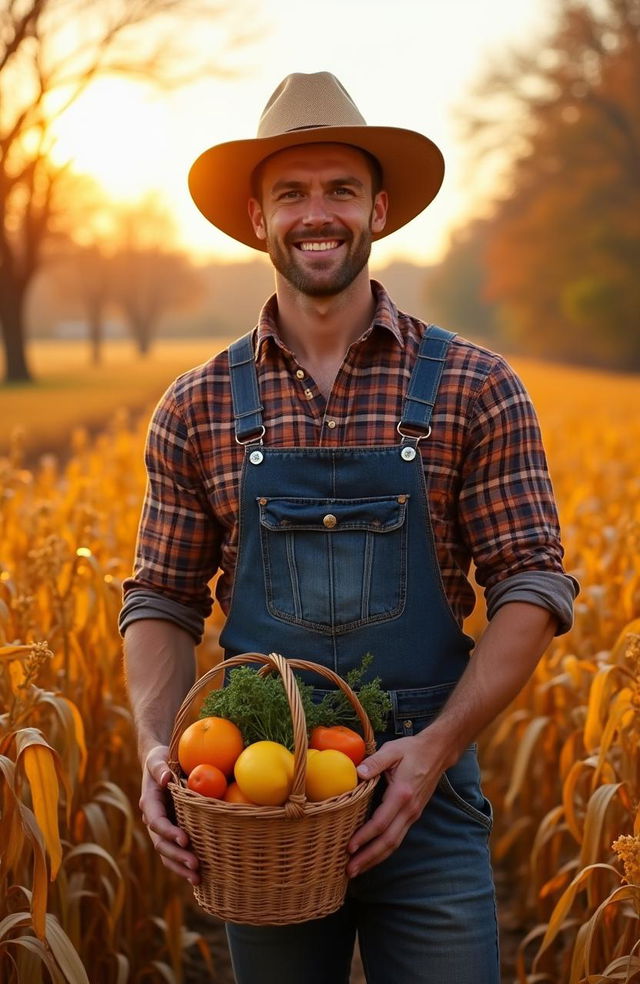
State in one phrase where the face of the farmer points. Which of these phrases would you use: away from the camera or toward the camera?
toward the camera

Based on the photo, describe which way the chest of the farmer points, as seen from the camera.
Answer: toward the camera
